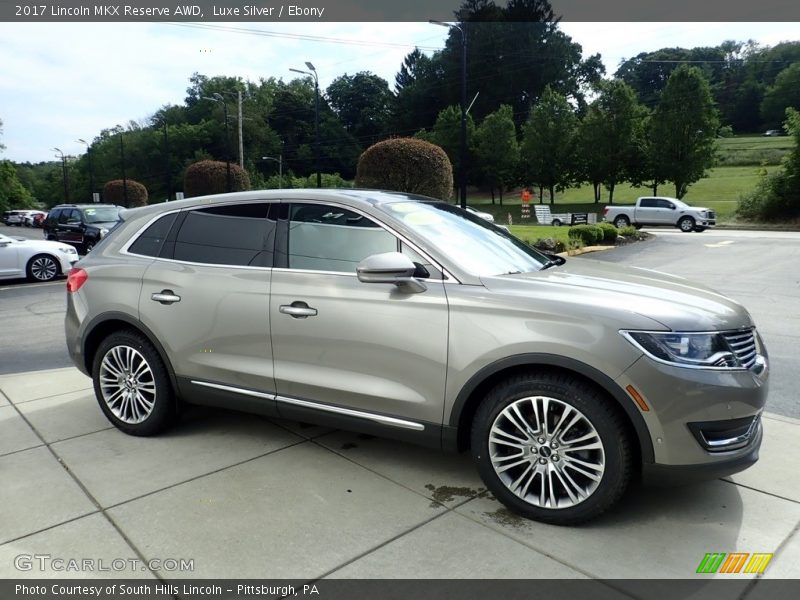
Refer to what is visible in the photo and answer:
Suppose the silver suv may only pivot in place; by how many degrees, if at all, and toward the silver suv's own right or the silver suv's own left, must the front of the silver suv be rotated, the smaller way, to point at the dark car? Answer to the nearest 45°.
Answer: approximately 180°

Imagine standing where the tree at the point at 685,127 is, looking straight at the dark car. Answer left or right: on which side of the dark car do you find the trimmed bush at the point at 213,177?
right

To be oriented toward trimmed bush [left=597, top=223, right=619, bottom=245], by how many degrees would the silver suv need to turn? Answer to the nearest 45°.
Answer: approximately 135° to its left

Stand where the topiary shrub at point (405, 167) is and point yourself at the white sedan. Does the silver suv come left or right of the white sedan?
left

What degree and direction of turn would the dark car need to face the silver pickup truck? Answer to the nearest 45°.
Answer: approximately 45° to its left

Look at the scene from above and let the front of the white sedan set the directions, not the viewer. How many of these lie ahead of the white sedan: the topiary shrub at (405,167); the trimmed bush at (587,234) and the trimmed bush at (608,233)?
3

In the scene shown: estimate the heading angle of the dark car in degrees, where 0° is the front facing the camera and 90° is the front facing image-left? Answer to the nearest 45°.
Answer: approximately 315°

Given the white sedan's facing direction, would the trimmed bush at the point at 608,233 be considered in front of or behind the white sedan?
in front

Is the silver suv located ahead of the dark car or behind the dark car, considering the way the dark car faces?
ahead

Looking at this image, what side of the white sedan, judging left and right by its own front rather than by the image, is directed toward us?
right

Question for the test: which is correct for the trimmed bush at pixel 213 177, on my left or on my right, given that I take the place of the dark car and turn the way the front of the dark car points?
on my left
